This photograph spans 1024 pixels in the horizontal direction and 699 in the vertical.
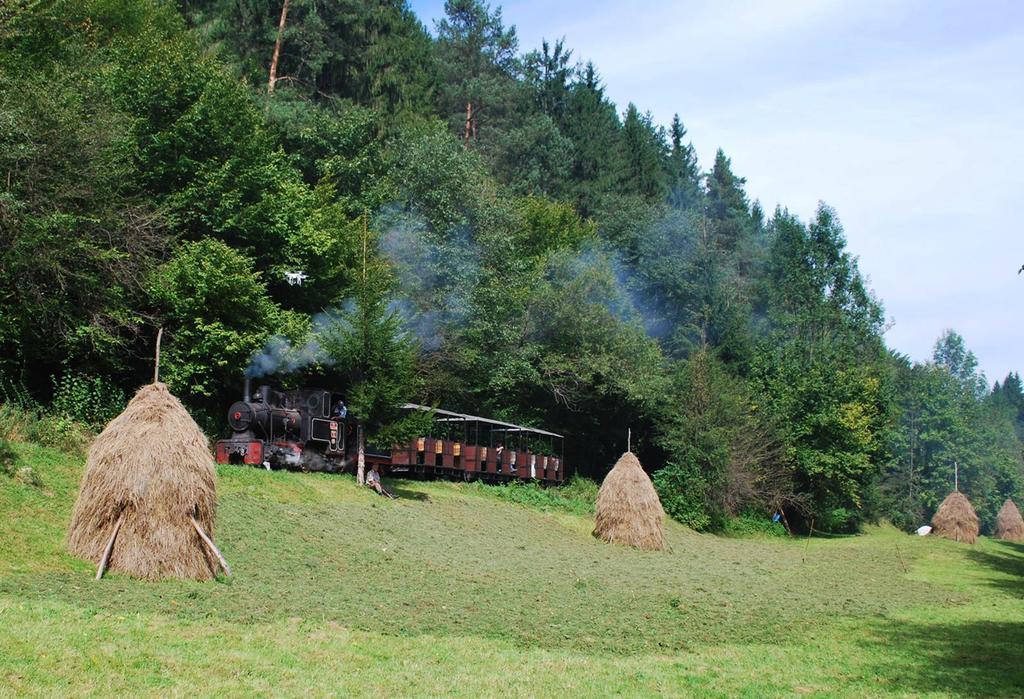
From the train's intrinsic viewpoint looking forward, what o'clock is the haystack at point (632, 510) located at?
The haystack is roughly at 8 o'clock from the train.

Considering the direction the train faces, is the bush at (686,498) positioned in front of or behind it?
behind

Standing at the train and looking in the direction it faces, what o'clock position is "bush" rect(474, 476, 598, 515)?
The bush is roughly at 6 o'clock from the train.

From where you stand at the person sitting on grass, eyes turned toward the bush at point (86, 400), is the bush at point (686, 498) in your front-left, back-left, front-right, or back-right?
back-right

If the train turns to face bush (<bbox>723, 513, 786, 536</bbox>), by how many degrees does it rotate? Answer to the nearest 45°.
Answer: approximately 180°

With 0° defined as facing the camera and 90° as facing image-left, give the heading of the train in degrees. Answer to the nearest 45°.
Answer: approximately 45°

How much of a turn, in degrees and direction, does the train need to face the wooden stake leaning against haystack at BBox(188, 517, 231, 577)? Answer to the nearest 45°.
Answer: approximately 45° to its left
